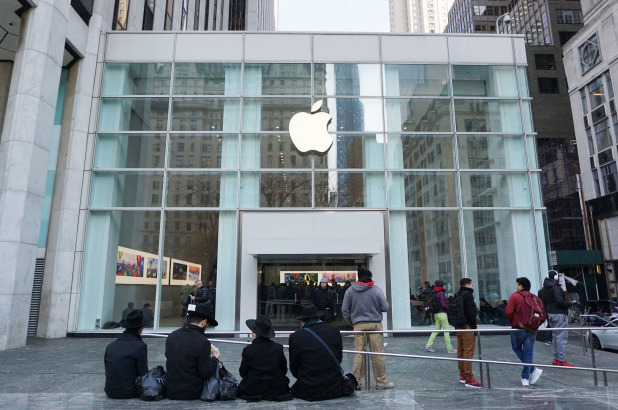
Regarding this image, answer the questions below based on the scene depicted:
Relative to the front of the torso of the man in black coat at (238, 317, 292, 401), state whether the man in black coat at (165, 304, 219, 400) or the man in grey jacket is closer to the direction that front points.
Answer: the man in grey jacket

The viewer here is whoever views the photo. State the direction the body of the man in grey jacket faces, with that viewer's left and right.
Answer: facing away from the viewer

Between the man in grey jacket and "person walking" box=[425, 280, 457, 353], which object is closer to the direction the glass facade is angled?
the man in grey jacket

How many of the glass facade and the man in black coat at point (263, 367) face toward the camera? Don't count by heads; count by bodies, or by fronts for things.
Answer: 1

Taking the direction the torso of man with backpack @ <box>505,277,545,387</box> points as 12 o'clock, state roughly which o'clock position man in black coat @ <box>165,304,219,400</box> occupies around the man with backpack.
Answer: The man in black coat is roughly at 9 o'clock from the man with backpack.

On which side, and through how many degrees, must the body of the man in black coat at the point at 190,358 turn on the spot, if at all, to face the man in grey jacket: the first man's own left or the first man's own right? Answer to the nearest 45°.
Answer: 0° — they already face them

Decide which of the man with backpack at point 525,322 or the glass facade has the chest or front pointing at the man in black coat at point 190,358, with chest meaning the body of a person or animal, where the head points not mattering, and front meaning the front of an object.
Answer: the glass facade

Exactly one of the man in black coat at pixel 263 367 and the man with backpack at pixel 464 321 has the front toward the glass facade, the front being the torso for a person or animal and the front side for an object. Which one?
the man in black coat

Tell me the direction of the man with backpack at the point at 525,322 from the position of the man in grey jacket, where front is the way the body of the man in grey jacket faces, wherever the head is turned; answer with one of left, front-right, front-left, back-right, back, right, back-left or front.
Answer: right

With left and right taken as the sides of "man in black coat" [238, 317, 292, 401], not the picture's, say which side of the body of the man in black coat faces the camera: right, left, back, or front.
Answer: back

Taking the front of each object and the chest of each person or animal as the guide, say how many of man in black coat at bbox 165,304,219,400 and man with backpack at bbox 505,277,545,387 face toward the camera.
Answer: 0

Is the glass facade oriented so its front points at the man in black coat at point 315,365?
yes

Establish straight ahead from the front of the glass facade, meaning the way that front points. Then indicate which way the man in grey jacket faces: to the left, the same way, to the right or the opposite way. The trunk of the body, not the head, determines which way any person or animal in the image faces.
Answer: the opposite way

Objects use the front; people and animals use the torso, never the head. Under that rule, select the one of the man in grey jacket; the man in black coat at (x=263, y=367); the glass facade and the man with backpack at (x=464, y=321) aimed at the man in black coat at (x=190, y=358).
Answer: the glass facade

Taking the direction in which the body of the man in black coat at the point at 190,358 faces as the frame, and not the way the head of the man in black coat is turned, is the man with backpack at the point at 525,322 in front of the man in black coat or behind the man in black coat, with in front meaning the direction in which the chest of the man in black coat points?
in front
